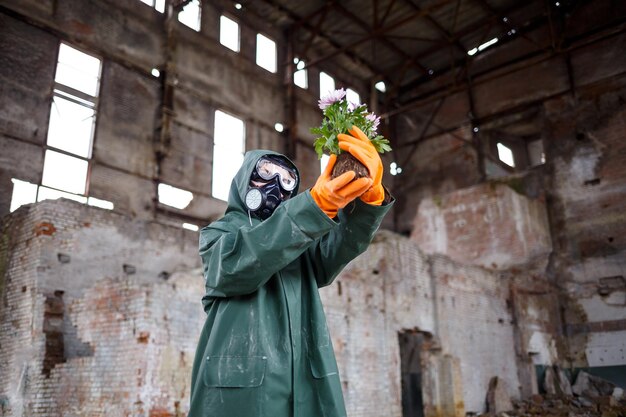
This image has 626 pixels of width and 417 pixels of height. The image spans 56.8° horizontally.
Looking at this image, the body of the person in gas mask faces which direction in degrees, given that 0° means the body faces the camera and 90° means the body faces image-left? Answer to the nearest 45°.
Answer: approximately 315°

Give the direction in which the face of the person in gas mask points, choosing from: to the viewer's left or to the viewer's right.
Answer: to the viewer's right
